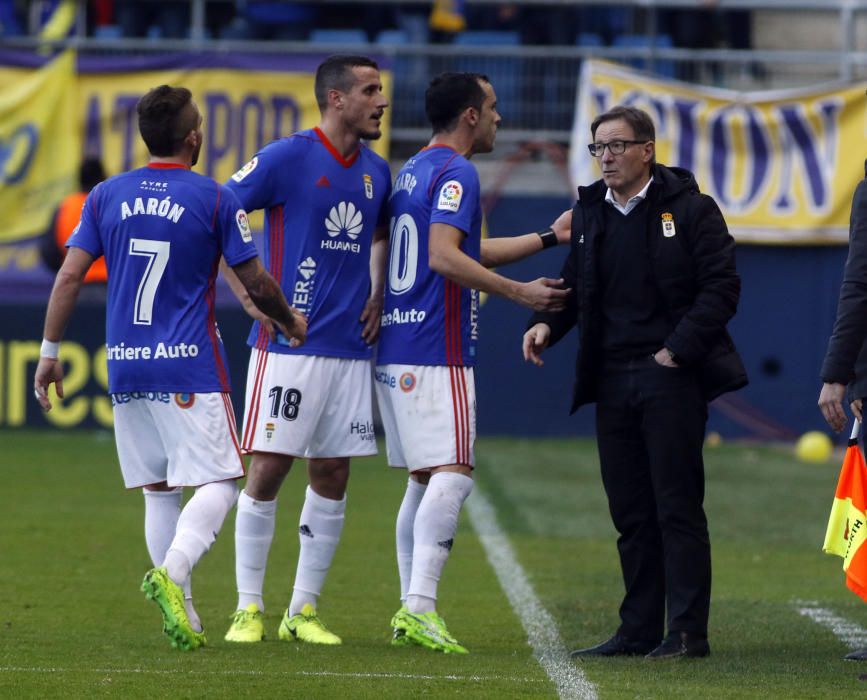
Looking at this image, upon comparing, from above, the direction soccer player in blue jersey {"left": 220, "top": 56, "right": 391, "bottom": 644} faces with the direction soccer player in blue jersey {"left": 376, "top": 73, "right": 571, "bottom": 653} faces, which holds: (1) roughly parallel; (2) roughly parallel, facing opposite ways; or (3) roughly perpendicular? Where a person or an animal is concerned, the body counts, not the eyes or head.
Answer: roughly perpendicular

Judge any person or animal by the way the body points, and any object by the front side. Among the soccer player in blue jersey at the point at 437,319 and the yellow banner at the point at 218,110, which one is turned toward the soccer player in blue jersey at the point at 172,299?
the yellow banner

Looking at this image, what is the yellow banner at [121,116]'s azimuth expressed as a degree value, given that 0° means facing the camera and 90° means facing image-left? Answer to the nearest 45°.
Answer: approximately 0°

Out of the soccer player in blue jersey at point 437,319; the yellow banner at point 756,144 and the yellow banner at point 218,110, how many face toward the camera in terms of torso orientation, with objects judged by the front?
2

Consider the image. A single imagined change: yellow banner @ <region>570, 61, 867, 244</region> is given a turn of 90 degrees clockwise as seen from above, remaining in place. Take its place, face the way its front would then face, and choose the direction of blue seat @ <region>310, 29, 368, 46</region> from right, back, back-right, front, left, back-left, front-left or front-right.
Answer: front

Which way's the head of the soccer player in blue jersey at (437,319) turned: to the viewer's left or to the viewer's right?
to the viewer's right

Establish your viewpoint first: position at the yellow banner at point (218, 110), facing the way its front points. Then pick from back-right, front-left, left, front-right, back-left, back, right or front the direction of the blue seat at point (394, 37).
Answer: back-left
